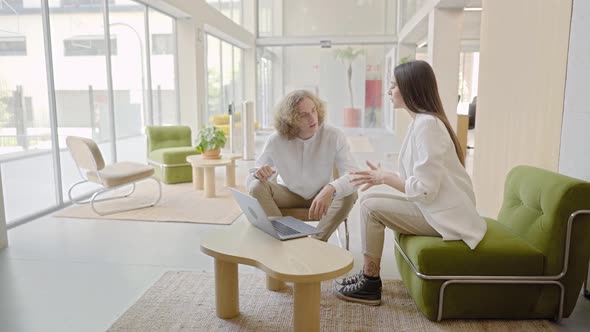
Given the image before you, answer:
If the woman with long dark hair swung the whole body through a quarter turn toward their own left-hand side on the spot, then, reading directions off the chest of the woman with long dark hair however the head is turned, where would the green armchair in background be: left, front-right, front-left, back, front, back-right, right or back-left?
back-right

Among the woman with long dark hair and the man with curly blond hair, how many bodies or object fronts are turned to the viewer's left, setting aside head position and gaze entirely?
1

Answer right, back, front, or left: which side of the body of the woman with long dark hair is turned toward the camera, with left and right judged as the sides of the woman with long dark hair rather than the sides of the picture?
left

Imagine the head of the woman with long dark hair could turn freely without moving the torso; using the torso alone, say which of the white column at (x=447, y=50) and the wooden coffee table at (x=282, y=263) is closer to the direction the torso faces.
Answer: the wooden coffee table

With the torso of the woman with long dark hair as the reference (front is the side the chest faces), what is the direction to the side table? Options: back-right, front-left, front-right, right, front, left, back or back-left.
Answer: front-right

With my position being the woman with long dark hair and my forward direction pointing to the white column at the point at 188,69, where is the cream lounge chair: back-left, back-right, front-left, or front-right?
front-left

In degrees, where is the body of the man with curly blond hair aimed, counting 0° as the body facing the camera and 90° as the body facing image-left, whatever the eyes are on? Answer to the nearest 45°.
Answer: approximately 0°

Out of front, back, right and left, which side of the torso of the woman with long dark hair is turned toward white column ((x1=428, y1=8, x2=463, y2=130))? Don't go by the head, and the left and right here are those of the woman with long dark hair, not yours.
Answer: right

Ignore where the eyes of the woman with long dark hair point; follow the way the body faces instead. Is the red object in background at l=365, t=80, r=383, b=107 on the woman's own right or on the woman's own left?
on the woman's own right

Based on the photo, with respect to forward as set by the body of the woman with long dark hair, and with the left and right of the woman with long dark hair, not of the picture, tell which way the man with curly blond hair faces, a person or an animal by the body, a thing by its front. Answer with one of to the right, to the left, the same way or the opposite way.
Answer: to the left

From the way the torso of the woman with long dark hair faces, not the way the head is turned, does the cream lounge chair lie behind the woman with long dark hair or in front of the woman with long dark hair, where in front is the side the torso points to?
in front

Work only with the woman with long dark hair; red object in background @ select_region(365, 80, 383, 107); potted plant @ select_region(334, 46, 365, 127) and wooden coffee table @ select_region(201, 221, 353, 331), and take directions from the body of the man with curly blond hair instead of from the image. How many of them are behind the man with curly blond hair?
2

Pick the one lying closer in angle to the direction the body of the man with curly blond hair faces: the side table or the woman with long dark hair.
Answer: the woman with long dark hair

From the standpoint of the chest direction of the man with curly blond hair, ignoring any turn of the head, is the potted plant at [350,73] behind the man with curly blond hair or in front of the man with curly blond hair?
behind

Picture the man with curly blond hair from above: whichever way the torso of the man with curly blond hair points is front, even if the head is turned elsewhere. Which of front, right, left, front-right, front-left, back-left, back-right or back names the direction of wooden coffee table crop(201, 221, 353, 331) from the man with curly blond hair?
front

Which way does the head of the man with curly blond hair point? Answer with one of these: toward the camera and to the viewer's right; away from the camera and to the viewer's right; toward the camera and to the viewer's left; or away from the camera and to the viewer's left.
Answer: toward the camera and to the viewer's right

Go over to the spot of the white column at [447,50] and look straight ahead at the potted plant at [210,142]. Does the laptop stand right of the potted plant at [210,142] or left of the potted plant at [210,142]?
left
